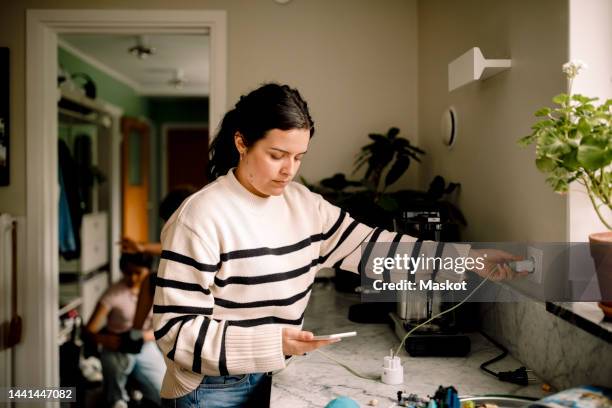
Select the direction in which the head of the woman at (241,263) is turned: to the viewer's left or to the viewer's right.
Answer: to the viewer's right

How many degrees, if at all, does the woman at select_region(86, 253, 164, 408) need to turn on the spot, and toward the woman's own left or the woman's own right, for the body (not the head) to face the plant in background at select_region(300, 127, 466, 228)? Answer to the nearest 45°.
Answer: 0° — they already face it

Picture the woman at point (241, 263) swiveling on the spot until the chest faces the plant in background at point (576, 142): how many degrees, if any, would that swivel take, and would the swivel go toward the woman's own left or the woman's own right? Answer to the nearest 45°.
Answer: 0° — they already face it

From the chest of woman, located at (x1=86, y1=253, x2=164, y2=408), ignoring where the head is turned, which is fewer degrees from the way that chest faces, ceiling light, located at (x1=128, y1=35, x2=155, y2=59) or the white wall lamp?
the white wall lamp

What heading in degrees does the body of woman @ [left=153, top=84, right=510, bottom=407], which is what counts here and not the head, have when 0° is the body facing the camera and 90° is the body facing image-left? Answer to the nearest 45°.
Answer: approximately 315°

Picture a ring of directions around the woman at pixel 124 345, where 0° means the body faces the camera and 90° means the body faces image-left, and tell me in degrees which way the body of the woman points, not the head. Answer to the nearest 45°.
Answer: approximately 315°

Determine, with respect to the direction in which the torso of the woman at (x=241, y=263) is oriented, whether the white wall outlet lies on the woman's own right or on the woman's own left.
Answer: on the woman's own left
